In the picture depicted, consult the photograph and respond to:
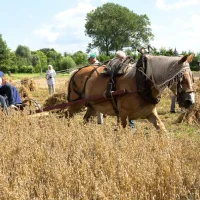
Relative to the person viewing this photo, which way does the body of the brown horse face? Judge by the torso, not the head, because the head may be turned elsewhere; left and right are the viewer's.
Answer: facing to the right of the viewer

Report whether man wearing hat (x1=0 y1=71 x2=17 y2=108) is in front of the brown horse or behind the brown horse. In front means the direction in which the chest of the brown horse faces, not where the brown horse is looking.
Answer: behind

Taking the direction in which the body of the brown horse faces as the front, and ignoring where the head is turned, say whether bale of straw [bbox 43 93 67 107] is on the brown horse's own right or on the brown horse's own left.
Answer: on the brown horse's own left

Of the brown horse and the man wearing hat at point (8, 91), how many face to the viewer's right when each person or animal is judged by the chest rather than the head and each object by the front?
2

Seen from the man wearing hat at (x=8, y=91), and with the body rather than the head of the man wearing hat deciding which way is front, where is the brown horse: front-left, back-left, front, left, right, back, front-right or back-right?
front-right

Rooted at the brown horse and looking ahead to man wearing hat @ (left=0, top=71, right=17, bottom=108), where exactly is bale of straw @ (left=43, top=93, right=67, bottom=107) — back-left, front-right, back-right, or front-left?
front-right

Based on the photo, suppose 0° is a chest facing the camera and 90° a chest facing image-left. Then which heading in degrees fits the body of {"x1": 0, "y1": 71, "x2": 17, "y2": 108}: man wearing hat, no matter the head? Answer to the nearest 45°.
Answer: approximately 270°

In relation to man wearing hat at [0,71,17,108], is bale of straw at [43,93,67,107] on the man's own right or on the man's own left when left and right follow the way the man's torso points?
on the man's own left

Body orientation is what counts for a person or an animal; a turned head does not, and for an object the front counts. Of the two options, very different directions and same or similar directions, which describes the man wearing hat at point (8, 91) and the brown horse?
same or similar directions
